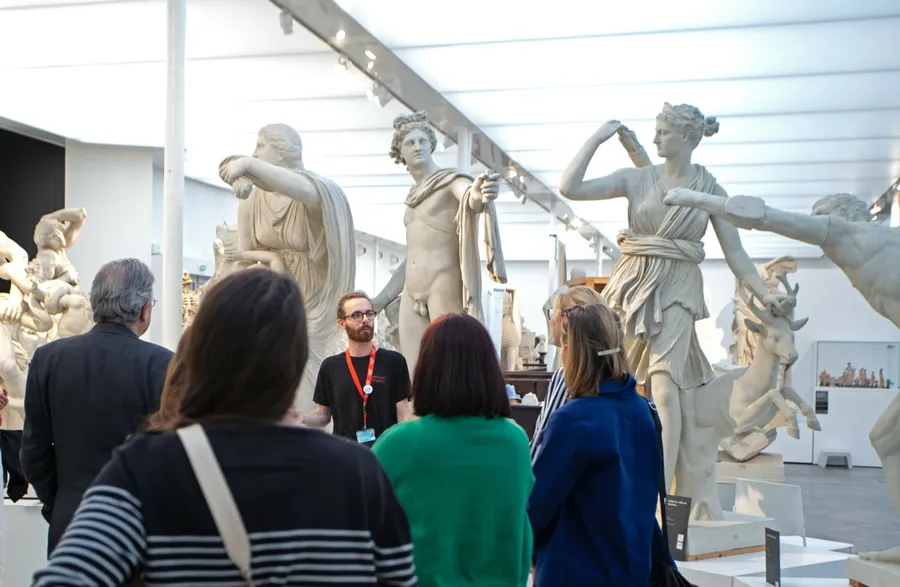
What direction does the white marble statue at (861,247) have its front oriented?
to the viewer's left

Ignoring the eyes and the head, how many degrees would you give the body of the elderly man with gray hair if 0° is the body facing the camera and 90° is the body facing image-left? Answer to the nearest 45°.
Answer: approximately 225°

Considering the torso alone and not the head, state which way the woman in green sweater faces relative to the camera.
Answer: away from the camera

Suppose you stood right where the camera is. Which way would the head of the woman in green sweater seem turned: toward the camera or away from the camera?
away from the camera

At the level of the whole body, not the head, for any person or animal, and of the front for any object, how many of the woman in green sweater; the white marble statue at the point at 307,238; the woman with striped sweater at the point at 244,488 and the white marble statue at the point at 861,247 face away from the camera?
2

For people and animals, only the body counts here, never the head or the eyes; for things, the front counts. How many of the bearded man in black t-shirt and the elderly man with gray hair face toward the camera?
1

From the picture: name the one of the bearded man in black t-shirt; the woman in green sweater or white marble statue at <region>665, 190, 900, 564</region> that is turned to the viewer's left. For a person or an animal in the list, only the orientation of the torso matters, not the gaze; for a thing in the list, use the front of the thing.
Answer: the white marble statue
